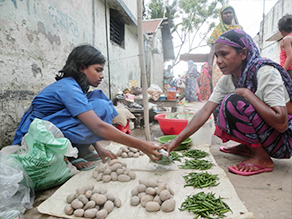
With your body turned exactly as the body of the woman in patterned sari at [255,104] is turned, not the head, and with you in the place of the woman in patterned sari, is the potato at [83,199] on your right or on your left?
on your left

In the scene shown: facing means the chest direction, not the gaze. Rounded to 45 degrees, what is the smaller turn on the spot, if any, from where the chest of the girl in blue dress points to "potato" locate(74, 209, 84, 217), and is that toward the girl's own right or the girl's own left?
approximately 90° to the girl's own right

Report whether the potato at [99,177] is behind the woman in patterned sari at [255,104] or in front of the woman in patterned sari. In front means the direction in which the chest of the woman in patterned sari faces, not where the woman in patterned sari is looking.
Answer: in front

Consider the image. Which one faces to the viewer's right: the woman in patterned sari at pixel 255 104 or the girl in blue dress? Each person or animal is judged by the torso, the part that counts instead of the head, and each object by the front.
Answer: the girl in blue dress

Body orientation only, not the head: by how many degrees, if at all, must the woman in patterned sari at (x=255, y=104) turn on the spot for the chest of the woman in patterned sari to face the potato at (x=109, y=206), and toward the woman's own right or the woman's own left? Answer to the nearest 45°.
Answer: approximately 45° to the woman's own left

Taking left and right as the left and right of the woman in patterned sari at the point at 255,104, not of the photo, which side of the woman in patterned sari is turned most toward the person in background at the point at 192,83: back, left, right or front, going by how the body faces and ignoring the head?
right

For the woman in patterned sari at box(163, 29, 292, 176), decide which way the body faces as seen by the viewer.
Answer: to the viewer's left

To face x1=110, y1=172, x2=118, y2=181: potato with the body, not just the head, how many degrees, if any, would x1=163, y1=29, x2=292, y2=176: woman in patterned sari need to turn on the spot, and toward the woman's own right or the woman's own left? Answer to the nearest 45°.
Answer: approximately 45° to the woman's own left

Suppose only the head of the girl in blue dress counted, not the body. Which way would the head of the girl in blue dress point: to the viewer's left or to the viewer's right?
to the viewer's right

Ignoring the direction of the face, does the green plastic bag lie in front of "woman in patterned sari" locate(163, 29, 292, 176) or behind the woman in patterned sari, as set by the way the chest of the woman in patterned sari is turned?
in front

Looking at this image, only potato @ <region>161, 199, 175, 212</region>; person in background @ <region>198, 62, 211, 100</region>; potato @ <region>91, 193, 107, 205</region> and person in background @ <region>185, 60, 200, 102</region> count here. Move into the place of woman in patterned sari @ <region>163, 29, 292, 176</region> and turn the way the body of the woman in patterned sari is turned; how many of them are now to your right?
2

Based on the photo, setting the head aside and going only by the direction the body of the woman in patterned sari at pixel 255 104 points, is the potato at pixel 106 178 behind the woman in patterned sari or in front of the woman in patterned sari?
in front

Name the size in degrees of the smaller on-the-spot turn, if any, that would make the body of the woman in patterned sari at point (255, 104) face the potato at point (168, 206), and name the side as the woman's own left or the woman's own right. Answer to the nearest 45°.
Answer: approximately 45° to the woman's own left

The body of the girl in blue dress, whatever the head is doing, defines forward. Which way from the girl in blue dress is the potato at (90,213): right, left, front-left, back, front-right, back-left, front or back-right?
right

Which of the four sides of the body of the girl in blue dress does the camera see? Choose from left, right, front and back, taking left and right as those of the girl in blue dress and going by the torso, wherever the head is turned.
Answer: right

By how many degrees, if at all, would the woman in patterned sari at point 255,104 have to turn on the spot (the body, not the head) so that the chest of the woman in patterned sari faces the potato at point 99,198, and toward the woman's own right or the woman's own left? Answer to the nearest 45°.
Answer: approximately 45° to the woman's own left
